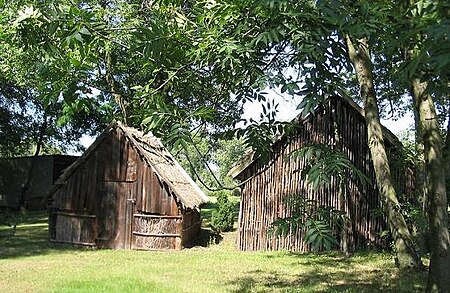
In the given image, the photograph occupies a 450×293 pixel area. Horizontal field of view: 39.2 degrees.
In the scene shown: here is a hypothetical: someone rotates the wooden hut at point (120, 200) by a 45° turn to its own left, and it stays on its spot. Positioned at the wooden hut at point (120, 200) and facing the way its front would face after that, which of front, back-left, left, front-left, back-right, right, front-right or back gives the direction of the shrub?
left

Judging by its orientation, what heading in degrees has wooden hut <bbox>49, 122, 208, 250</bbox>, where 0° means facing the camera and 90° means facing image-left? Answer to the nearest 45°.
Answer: approximately 0°

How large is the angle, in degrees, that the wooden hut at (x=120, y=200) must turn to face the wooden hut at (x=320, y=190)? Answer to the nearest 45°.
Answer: approximately 90° to its left

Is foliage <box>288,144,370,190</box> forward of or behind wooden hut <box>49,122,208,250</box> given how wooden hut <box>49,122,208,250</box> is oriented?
forward

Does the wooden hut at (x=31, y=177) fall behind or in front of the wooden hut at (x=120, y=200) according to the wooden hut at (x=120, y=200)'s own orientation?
behind
